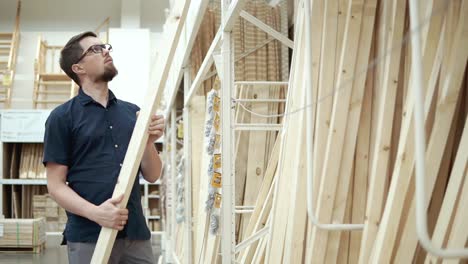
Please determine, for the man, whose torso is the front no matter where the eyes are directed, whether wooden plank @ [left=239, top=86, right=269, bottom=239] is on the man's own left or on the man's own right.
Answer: on the man's own left

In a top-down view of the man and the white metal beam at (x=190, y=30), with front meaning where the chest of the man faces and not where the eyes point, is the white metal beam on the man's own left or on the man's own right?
on the man's own left

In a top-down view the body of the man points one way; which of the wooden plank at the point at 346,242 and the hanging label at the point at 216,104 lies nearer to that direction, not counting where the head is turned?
the wooden plank

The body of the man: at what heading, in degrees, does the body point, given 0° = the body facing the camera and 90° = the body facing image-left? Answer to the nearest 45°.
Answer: approximately 315°

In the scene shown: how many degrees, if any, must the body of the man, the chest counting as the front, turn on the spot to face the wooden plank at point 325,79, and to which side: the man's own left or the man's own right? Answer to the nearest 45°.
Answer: approximately 45° to the man's own left

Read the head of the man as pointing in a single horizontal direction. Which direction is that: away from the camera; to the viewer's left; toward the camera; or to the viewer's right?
to the viewer's right

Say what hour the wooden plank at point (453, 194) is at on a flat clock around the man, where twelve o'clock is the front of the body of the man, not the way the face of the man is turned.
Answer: The wooden plank is roughly at 12 o'clock from the man.

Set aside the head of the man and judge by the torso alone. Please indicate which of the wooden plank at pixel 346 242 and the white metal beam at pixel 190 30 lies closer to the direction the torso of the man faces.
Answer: the wooden plank

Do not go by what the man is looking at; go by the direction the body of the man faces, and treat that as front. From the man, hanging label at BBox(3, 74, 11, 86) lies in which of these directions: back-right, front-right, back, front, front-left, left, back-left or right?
back-left

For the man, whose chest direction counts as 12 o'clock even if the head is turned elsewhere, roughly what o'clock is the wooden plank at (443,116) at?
The wooden plank is roughly at 12 o'clock from the man.

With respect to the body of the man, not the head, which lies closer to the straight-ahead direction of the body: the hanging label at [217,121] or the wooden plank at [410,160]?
the wooden plank
